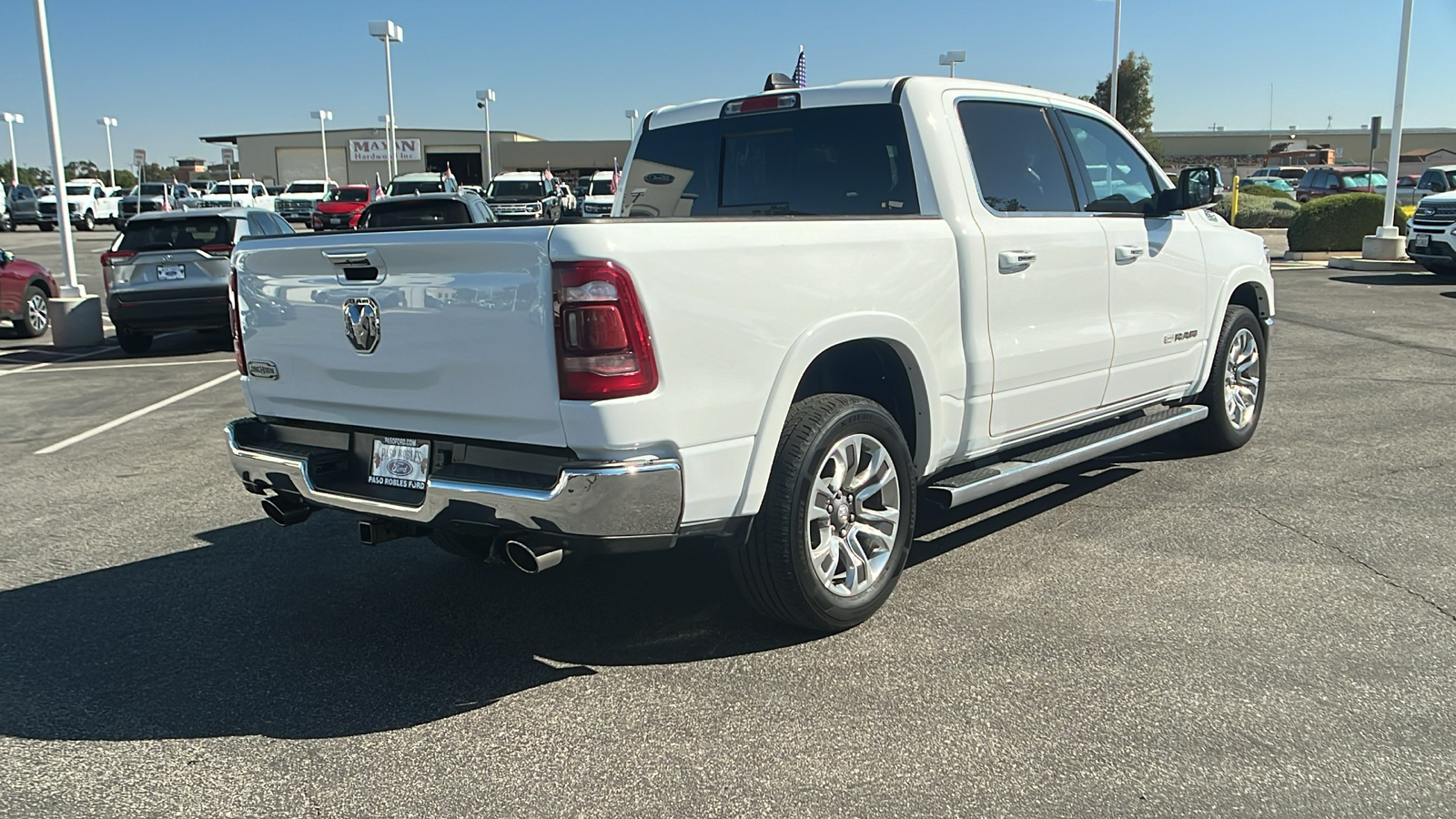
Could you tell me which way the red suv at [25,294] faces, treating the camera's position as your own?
facing away from the viewer and to the right of the viewer

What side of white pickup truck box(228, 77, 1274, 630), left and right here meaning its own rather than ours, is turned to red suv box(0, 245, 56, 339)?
left

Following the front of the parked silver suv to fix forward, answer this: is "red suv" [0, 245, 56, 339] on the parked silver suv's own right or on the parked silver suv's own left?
on the parked silver suv's own left

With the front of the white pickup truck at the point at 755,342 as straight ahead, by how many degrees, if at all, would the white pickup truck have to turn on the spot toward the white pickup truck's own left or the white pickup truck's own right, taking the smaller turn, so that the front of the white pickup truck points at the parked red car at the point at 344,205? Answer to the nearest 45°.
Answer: approximately 45° to the white pickup truck's own left

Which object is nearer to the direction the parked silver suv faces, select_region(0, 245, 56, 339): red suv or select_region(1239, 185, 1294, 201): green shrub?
the green shrub

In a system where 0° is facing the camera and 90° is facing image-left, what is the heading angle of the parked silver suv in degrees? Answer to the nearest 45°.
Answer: approximately 225°

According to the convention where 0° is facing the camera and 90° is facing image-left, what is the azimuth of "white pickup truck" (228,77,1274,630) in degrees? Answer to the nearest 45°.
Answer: approximately 225°
